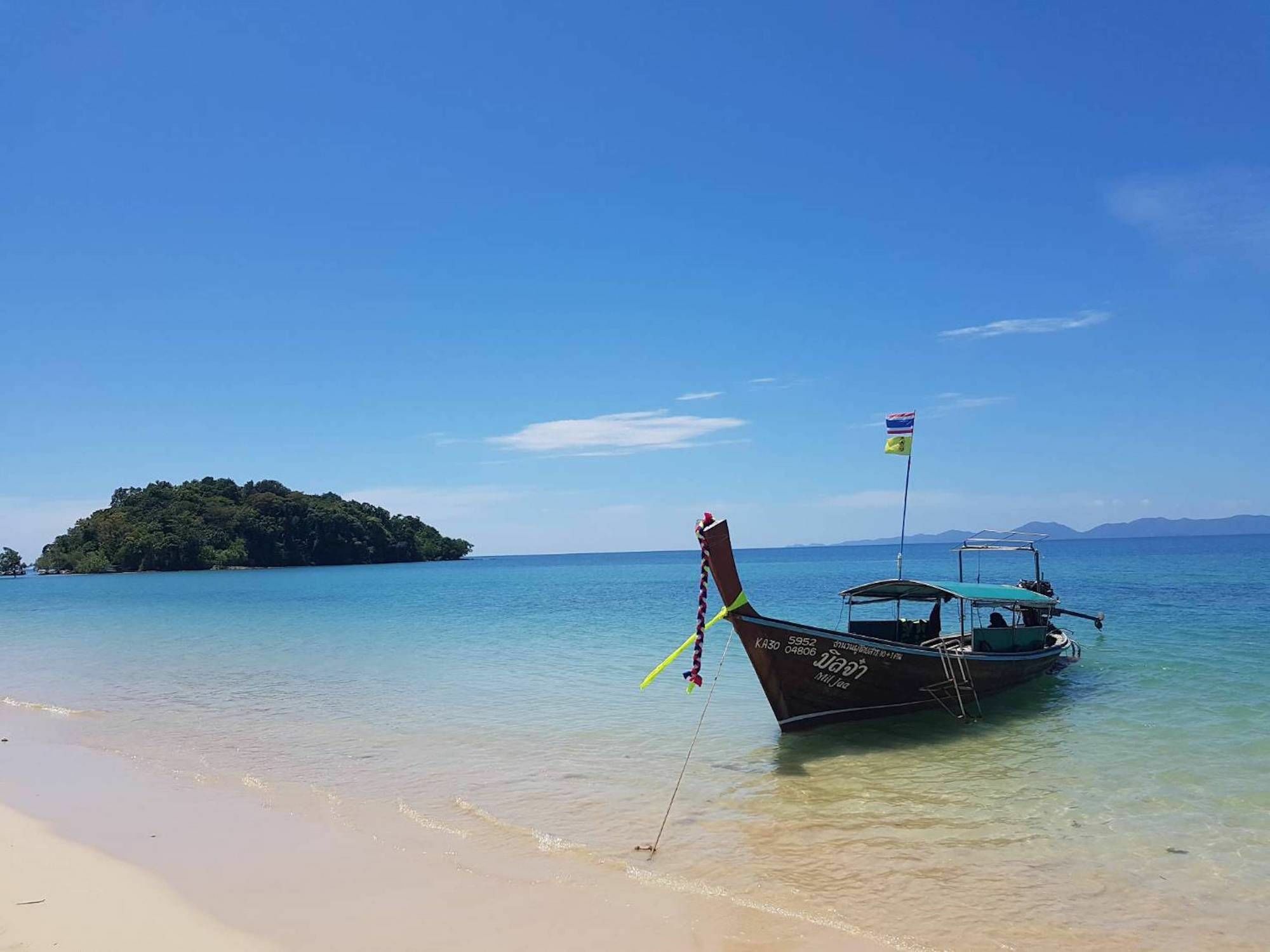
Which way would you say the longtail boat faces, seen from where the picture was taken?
facing the viewer and to the left of the viewer
